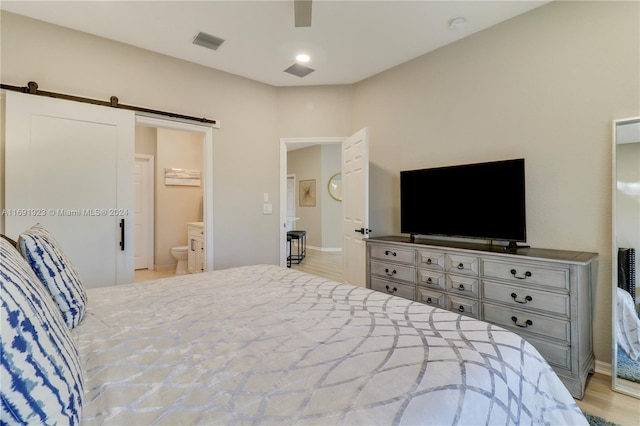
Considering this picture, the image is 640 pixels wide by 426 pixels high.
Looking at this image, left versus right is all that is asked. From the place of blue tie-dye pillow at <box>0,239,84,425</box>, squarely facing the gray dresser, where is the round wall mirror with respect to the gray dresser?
left

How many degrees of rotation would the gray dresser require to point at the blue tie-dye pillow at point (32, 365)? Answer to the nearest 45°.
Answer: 0° — it already faces it

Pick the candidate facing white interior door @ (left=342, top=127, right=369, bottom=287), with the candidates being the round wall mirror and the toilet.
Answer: the round wall mirror

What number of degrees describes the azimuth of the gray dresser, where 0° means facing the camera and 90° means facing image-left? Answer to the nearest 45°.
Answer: approximately 45°

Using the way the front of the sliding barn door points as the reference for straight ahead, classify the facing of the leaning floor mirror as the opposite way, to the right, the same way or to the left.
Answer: the opposite way

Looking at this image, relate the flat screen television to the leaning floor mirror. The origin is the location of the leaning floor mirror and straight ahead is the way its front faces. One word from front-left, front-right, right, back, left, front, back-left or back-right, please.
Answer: front-right

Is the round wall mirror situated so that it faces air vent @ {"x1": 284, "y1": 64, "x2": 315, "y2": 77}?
yes

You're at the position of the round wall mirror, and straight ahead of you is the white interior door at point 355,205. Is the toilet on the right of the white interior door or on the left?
right

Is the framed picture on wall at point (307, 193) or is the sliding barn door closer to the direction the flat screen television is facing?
the sliding barn door
